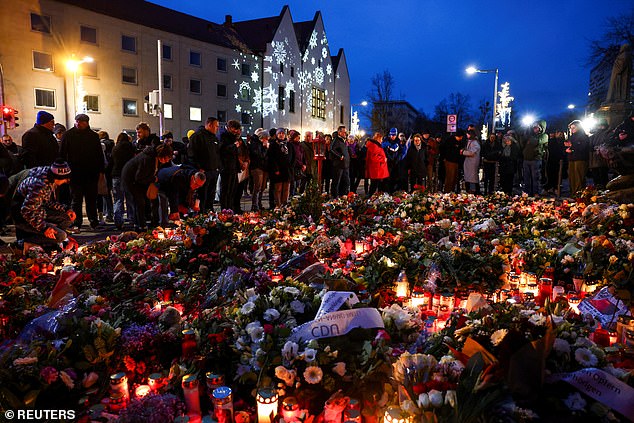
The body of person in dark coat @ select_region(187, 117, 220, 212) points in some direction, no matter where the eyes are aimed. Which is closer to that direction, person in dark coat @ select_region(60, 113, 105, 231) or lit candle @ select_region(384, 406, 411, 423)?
the lit candle

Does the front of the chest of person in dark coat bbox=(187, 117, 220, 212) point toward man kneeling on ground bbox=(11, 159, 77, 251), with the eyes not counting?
no

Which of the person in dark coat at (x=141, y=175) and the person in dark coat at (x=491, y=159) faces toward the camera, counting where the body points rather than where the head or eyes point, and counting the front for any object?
the person in dark coat at (x=491, y=159)

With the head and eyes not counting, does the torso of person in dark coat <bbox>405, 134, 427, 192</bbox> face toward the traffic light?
no

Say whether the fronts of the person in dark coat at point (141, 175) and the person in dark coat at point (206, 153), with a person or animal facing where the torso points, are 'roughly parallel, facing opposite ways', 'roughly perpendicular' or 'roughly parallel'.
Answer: roughly parallel

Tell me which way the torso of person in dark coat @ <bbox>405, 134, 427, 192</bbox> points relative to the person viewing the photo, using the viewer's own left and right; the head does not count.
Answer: facing the viewer

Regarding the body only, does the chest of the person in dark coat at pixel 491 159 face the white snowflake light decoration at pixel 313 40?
no

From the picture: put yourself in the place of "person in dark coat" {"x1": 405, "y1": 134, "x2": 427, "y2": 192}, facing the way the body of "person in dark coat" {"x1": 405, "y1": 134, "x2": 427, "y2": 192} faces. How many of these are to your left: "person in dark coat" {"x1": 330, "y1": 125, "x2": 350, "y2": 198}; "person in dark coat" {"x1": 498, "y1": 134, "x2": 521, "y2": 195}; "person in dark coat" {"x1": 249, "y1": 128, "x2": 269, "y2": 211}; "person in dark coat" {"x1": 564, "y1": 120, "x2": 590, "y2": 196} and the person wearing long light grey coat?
3

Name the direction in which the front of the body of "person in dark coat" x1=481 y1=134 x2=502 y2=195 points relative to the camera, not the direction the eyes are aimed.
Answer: toward the camera

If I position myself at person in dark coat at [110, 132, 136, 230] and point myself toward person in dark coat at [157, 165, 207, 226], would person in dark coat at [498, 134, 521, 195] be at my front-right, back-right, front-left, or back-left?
front-left

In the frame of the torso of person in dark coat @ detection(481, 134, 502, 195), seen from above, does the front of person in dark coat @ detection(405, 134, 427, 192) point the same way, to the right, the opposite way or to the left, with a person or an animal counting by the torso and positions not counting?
the same way

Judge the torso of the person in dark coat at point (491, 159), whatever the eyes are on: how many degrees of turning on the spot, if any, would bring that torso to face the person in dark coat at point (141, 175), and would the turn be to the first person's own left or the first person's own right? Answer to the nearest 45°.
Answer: approximately 45° to the first person's own right
